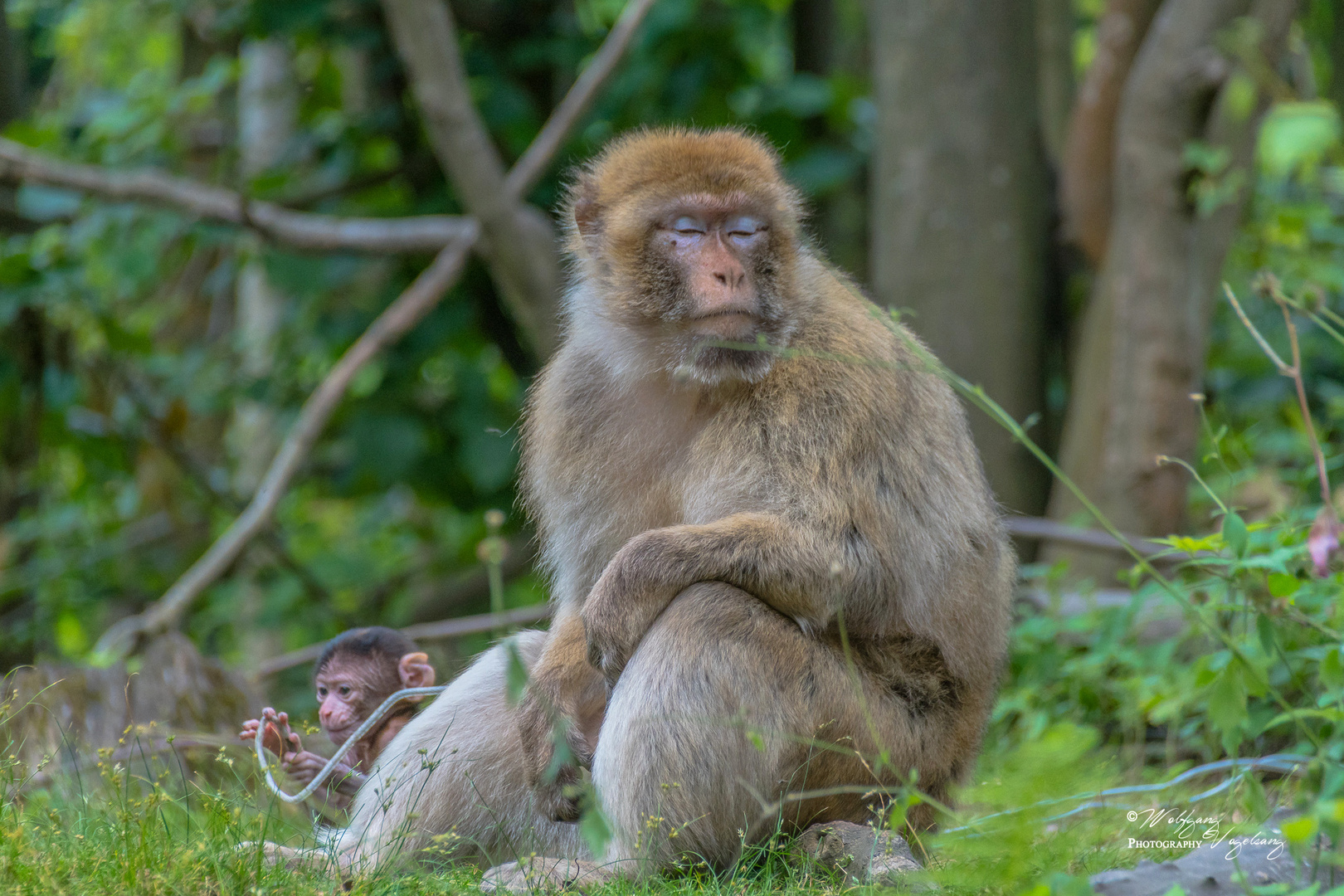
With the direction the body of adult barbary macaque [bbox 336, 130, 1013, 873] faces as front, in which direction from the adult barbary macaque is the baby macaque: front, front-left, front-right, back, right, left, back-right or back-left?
right

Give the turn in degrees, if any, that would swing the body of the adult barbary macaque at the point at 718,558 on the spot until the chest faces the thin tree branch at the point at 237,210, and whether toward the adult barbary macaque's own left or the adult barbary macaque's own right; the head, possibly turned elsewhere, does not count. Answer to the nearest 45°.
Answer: approximately 90° to the adult barbary macaque's own right

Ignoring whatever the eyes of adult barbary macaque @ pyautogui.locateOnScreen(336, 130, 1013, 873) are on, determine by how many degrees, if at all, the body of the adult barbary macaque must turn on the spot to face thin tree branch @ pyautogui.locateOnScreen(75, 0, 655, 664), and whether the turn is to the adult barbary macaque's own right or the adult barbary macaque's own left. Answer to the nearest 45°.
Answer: approximately 135° to the adult barbary macaque's own right

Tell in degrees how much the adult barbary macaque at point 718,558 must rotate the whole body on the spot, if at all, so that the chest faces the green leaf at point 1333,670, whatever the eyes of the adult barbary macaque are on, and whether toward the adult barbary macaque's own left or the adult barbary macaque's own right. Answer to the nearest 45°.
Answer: approximately 90° to the adult barbary macaque's own left

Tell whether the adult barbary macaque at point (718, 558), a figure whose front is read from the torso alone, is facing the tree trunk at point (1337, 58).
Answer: no

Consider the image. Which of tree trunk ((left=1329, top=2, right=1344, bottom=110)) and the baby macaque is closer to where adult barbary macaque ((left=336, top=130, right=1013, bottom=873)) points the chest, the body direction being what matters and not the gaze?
the baby macaque

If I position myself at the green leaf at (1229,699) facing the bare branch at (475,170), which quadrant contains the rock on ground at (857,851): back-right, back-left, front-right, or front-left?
front-left

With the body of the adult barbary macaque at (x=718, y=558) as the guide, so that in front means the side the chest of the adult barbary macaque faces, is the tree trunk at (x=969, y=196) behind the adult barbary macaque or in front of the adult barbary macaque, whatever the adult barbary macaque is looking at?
behind

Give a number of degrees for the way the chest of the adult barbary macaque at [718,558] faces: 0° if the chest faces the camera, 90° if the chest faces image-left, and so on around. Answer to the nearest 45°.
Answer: approximately 45°

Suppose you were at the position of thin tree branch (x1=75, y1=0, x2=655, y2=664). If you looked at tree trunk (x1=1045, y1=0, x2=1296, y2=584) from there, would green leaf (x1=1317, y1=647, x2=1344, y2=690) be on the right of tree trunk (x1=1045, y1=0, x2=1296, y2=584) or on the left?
right

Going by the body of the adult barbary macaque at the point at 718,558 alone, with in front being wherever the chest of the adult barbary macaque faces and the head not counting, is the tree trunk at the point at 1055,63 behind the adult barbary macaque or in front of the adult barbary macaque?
behind

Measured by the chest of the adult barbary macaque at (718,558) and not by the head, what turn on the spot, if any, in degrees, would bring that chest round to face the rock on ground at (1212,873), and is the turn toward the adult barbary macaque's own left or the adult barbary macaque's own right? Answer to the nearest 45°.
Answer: approximately 90° to the adult barbary macaque's own left
